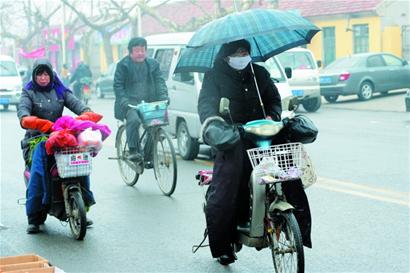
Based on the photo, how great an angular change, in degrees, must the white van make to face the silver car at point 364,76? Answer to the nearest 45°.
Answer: approximately 90° to its left

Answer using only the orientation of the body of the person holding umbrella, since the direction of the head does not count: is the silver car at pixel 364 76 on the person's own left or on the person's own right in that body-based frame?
on the person's own left

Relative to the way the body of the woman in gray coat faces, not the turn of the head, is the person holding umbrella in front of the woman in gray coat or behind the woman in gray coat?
in front

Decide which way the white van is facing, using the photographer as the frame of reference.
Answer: facing the viewer and to the right of the viewer

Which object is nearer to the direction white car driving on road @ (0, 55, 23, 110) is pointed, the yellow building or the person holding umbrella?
the person holding umbrella

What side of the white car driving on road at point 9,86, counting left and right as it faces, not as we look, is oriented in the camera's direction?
front

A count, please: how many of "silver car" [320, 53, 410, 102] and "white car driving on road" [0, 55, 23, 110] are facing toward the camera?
1
